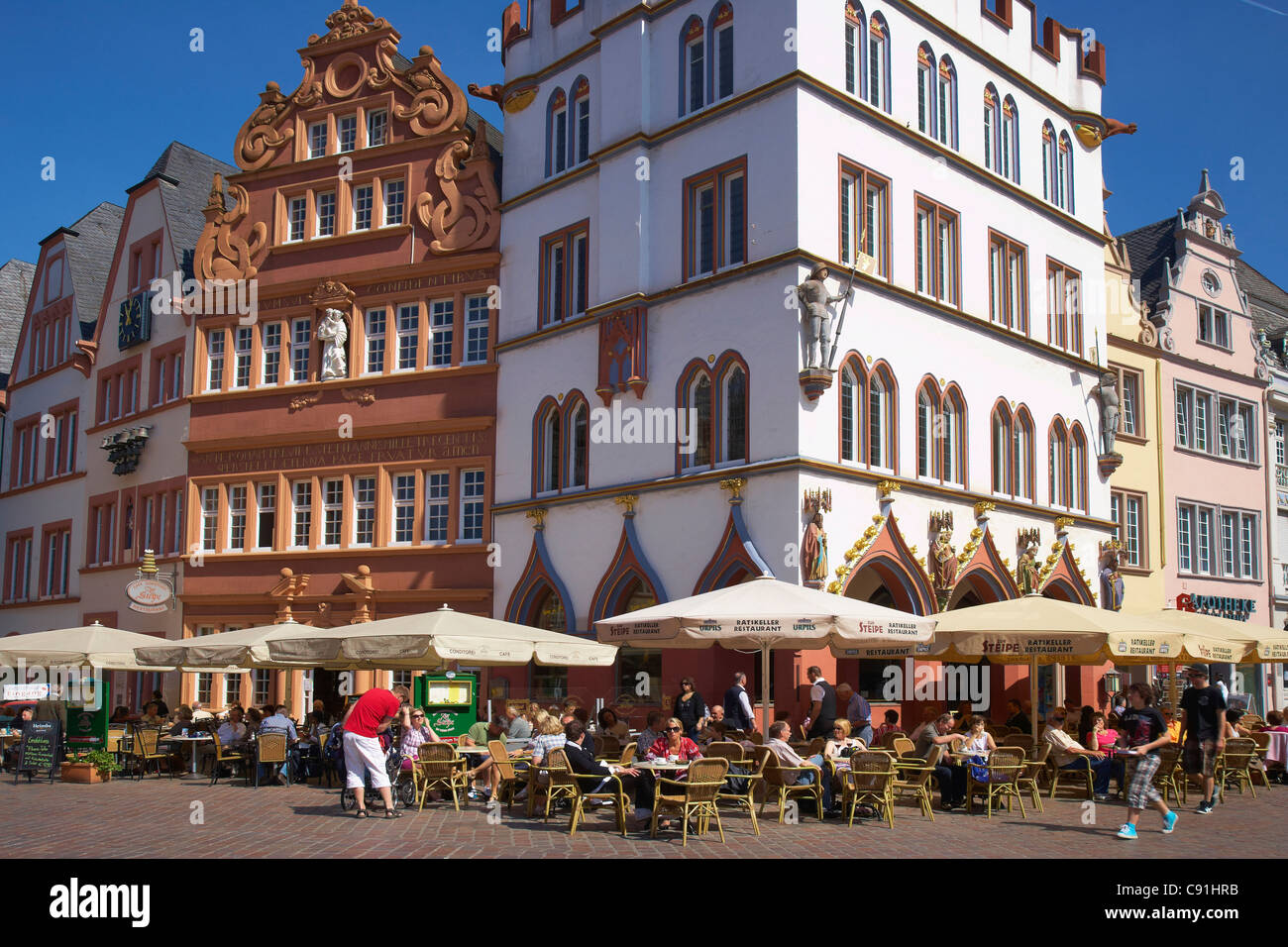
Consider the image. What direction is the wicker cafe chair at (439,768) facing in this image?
away from the camera

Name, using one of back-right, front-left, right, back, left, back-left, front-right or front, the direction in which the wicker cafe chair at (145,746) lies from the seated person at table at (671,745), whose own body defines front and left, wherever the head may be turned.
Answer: back-right

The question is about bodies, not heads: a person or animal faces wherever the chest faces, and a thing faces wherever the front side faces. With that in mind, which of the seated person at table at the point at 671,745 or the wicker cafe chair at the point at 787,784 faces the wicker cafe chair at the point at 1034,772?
the wicker cafe chair at the point at 787,784

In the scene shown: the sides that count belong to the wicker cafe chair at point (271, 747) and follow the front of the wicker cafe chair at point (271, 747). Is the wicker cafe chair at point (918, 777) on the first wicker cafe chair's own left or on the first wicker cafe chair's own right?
on the first wicker cafe chair's own right

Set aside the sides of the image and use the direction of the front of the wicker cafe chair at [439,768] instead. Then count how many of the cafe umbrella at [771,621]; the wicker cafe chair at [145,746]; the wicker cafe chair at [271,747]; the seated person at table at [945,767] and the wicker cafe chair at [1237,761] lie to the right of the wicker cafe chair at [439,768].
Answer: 3

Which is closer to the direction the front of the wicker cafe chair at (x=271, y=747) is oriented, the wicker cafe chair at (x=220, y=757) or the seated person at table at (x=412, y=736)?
the wicker cafe chair
